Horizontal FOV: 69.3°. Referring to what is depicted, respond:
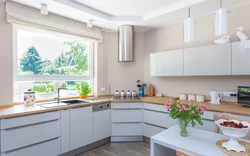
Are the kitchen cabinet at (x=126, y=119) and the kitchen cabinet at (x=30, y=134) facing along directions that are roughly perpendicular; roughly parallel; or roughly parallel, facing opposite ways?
roughly perpendicular

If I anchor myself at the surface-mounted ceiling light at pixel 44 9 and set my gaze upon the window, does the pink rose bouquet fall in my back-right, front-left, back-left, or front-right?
back-right

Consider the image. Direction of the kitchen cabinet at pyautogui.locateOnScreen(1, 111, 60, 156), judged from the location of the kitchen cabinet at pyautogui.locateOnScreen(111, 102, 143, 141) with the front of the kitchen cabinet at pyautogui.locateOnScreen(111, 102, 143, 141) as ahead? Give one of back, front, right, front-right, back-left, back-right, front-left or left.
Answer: front-right

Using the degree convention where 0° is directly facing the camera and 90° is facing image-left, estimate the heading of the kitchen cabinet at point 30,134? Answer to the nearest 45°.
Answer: approximately 315°

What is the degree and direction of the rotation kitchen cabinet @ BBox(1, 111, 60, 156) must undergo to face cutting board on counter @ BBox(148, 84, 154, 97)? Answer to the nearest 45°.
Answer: approximately 45° to its left

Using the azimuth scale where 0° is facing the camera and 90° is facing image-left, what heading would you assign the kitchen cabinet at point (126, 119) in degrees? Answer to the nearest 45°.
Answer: approximately 0°

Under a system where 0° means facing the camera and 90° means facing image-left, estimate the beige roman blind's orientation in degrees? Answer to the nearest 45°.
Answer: approximately 315°
